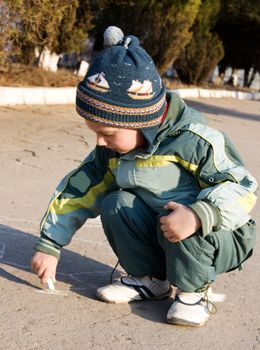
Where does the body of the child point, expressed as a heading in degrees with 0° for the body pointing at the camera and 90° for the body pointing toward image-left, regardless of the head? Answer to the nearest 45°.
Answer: approximately 45°

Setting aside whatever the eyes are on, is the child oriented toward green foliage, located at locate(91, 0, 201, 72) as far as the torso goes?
no

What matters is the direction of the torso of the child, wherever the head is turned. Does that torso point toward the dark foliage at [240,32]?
no
